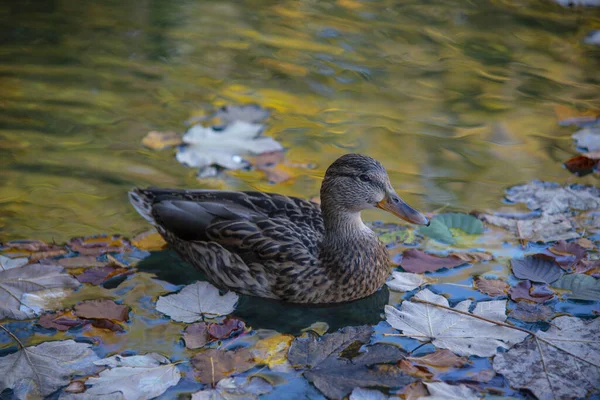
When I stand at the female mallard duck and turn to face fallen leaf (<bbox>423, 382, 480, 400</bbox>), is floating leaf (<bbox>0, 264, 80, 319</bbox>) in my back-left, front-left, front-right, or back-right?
back-right

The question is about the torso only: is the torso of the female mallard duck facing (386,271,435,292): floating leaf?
yes

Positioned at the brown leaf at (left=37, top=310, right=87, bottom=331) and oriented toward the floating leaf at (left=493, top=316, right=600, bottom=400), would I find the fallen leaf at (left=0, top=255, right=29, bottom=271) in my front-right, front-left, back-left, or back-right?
back-left

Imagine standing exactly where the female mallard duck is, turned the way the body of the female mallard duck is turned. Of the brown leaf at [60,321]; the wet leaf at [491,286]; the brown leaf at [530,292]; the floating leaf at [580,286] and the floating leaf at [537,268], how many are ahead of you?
4

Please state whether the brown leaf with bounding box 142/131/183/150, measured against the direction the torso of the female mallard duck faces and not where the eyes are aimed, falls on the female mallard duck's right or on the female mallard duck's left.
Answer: on the female mallard duck's left

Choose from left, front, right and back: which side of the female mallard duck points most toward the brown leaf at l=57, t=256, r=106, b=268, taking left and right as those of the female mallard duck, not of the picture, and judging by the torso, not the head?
back

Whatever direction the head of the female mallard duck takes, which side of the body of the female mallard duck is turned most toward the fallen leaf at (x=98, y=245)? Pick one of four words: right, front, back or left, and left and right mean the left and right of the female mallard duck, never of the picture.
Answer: back

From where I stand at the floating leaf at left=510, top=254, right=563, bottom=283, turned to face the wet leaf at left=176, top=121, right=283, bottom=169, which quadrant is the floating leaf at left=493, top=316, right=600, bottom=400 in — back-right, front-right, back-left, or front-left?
back-left

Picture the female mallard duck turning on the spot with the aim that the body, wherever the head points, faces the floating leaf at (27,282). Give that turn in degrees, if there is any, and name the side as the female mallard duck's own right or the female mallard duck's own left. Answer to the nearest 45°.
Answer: approximately 180°

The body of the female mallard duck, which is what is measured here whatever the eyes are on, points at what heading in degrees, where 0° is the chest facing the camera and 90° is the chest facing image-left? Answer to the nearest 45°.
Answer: approximately 270°

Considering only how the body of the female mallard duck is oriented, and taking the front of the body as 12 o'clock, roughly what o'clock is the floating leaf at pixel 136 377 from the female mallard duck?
The floating leaf is roughly at 4 o'clock from the female mallard duck.

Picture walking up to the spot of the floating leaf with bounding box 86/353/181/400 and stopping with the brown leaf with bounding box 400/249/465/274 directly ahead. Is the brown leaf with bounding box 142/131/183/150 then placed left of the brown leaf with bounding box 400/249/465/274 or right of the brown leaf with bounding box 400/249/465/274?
left

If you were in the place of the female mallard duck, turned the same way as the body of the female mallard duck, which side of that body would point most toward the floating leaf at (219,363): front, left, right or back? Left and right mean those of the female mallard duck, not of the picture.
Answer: right
